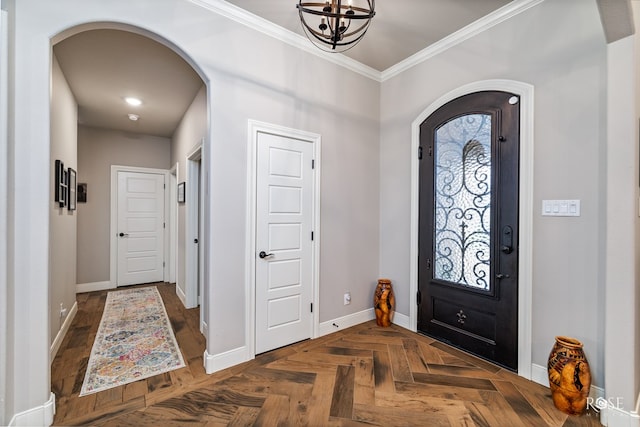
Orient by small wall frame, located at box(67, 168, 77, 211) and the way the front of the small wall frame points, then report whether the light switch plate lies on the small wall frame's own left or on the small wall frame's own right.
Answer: on the small wall frame's own right

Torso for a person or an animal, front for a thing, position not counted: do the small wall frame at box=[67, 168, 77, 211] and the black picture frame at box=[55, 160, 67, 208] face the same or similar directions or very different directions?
same or similar directions

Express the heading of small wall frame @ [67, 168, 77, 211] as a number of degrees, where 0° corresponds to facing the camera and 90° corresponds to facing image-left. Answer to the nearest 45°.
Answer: approximately 270°

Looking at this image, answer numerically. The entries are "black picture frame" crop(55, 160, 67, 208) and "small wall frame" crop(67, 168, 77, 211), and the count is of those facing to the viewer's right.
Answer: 2

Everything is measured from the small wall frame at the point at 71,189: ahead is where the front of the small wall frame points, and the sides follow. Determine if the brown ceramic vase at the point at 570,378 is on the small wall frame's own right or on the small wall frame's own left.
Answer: on the small wall frame's own right

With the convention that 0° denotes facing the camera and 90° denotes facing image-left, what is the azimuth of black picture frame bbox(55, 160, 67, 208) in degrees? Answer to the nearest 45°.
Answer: approximately 270°

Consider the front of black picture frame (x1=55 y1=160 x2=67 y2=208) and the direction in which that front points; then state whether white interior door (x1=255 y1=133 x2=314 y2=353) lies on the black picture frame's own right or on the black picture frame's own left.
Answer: on the black picture frame's own right

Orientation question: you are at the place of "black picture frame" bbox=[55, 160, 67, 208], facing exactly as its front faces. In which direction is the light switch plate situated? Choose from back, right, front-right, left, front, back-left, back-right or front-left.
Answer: front-right

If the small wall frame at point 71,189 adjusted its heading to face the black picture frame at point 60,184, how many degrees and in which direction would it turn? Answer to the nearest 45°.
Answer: approximately 90° to its right

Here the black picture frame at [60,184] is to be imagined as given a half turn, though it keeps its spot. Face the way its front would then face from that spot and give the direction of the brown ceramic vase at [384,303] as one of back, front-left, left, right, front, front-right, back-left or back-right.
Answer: back-left
